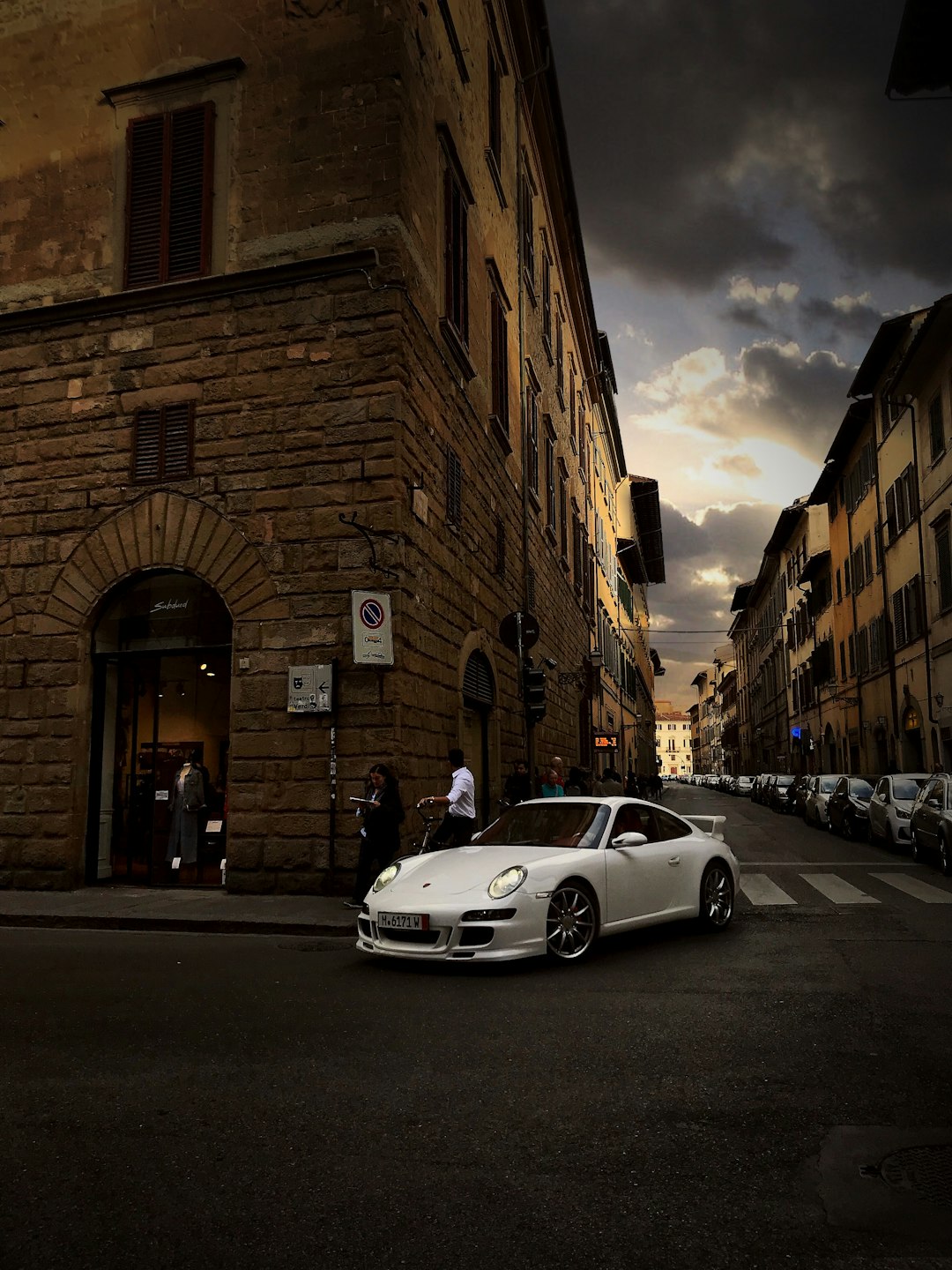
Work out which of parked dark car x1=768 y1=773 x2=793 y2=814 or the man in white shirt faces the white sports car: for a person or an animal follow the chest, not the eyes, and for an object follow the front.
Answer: the parked dark car

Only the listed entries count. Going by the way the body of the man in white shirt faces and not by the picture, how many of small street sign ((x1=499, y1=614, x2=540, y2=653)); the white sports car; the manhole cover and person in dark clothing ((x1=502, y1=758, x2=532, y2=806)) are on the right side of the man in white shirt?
2

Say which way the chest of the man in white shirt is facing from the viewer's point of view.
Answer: to the viewer's left

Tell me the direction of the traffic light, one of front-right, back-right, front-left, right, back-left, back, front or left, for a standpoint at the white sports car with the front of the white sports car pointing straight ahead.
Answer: back-right

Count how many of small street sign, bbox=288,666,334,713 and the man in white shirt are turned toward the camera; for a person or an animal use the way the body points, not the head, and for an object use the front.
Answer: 1

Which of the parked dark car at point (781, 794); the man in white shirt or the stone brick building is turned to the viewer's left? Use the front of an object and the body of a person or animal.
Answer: the man in white shirt

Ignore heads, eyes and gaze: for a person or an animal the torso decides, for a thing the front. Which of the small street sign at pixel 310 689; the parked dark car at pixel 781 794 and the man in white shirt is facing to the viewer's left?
the man in white shirt

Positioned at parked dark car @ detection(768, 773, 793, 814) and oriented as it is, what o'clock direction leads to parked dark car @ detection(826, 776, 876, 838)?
parked dark car @ detection(826, 776, 876, 838) is roughly at 12 o'clock from parked dark car @ detection(768, 773, 793, 814).
